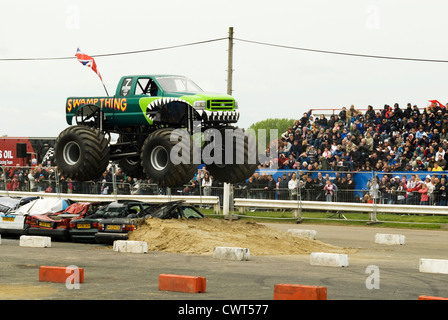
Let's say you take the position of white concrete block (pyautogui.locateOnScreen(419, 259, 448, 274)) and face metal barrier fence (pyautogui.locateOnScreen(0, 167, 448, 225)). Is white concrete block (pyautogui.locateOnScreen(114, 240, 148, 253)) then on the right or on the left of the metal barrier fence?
left

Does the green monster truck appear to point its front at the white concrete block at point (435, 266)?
yes

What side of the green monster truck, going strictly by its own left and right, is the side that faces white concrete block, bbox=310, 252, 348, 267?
front

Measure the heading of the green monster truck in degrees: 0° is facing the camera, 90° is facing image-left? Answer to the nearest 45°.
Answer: approximately 315°

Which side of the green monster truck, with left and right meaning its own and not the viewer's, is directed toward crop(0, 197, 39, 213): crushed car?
back

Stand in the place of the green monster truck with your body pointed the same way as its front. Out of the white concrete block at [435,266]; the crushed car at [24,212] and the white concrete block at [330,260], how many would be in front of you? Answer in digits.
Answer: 2
